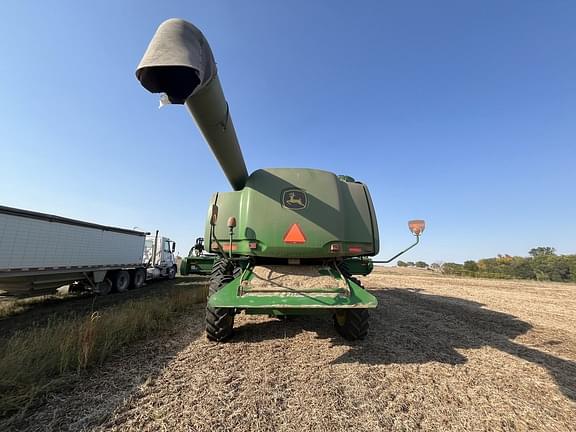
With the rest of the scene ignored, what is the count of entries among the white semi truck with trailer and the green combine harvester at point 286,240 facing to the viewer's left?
0

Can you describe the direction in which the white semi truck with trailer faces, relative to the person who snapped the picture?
facing away from the viewer and to the right of the viewer

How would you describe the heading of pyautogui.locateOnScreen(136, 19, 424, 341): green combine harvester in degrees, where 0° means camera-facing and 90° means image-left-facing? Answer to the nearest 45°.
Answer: approximately 180°

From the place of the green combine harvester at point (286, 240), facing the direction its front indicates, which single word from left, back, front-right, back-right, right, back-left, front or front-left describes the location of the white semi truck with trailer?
front-left

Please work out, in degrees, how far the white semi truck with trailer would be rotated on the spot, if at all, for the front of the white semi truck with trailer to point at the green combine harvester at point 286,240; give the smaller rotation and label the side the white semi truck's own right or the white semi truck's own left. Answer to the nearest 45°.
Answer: approximately 135° to the white semi truck's own right
